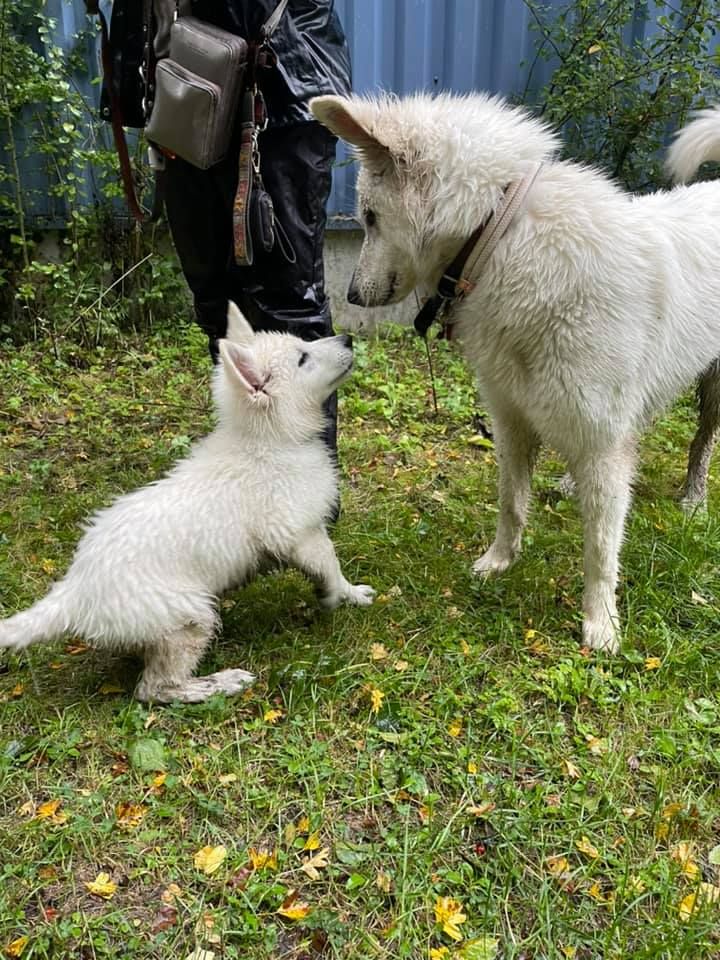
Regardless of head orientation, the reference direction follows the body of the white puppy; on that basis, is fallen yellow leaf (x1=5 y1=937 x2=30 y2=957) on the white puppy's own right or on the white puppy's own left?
on the white puppy's own right

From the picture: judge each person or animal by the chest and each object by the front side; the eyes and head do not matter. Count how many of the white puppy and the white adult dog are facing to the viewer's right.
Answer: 1

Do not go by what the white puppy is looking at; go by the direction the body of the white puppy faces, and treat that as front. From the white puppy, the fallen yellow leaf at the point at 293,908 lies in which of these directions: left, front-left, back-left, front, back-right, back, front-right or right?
right

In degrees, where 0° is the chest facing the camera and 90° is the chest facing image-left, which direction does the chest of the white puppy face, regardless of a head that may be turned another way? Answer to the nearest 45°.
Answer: approximately 270°

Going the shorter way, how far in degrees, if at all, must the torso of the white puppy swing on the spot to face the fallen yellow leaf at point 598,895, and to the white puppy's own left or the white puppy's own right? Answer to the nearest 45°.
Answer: approximately 45° to the white puppy's own right

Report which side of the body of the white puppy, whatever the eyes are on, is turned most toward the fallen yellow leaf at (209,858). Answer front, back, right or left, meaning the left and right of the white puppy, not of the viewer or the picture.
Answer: right

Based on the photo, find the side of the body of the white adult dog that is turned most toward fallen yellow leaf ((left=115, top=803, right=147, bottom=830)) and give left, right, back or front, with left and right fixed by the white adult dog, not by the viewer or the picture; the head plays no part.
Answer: front

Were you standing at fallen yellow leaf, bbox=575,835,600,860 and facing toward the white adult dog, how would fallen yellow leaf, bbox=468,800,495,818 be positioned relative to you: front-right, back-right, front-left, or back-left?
front-left

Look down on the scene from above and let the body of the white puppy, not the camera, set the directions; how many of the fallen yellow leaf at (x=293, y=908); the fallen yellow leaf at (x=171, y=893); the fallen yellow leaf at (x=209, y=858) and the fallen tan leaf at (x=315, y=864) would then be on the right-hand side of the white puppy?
4

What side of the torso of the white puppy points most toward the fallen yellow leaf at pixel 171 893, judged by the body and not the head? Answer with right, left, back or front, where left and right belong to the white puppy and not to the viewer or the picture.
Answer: right

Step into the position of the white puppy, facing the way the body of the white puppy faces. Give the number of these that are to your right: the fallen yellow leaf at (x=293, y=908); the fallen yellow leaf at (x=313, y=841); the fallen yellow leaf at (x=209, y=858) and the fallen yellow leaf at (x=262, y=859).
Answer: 4

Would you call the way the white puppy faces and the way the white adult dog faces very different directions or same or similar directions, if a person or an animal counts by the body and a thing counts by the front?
very different directions

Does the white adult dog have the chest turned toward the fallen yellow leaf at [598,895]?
no

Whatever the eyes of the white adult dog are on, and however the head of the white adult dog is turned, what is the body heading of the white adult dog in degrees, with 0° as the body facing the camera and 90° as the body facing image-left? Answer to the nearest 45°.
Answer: approximately 45°

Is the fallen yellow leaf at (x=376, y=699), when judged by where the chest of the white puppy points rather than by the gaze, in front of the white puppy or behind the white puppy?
in front

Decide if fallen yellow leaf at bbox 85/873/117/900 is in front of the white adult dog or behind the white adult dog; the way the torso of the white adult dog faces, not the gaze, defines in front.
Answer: in front

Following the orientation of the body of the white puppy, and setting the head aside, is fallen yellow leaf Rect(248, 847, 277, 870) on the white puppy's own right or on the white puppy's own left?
on the white puppy's own right

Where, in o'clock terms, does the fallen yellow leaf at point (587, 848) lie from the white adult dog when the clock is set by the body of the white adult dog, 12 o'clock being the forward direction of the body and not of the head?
The fallen yellow leaf is roughly at 10 o'clock from the white adult dog.

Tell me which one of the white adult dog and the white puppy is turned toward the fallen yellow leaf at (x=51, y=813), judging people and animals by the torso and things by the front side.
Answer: the white adult dog

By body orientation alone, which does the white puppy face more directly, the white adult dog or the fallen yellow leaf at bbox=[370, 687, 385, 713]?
the white adult dog
